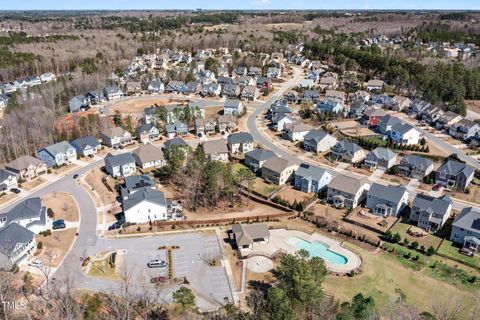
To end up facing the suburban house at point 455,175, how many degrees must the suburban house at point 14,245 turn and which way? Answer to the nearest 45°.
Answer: approximately 45° to its left

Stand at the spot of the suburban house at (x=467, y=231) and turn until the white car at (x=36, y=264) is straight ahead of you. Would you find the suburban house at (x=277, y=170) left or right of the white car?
right

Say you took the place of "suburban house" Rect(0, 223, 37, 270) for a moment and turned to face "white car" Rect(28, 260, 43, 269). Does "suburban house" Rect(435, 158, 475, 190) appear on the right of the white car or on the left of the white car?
left
